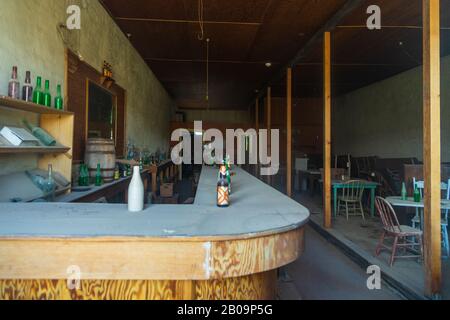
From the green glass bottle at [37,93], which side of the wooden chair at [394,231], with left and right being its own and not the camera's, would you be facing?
back

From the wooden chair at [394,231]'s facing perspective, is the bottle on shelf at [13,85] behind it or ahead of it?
behind

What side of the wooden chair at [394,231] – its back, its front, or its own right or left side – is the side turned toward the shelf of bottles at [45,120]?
back

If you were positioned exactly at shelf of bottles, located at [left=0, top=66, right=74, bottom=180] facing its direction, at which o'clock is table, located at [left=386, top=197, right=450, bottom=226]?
The table is roughly at 11 o'clock from the shelf of bottles.

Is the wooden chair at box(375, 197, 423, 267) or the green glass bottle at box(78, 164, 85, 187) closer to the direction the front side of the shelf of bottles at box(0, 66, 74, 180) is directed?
the wooden chair

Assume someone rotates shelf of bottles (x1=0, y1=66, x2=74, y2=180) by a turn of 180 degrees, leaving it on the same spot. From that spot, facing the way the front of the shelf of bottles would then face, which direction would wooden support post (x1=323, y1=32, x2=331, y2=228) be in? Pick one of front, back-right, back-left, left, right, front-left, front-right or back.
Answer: back-right

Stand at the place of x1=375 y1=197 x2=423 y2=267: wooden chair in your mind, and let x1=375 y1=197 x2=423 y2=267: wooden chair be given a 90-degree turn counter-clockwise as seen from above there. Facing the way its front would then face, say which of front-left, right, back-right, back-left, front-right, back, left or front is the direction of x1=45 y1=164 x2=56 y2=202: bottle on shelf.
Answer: left

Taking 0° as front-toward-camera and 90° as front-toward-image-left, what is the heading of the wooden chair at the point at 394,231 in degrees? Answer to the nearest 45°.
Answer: approximately 225°

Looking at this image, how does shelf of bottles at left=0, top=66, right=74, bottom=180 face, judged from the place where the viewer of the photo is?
facing the viewer and to the right of the viewer
